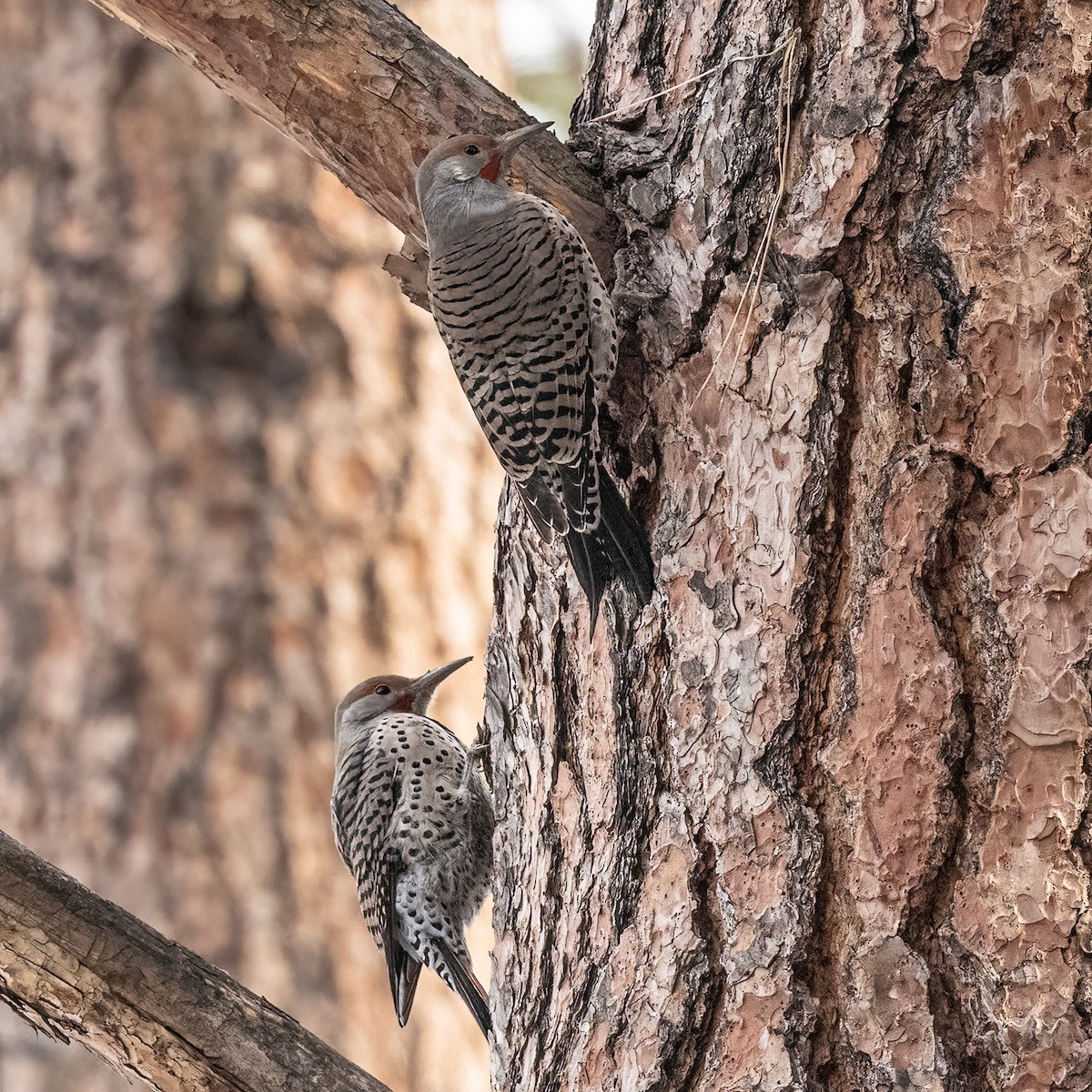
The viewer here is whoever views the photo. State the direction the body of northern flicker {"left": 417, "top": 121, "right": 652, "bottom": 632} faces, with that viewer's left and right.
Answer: facing away from the viewer and to the right of the viewer

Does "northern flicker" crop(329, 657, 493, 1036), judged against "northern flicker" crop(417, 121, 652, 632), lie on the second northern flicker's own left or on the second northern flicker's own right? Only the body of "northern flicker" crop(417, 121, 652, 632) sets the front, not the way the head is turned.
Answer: on the second northern flicker's own left
